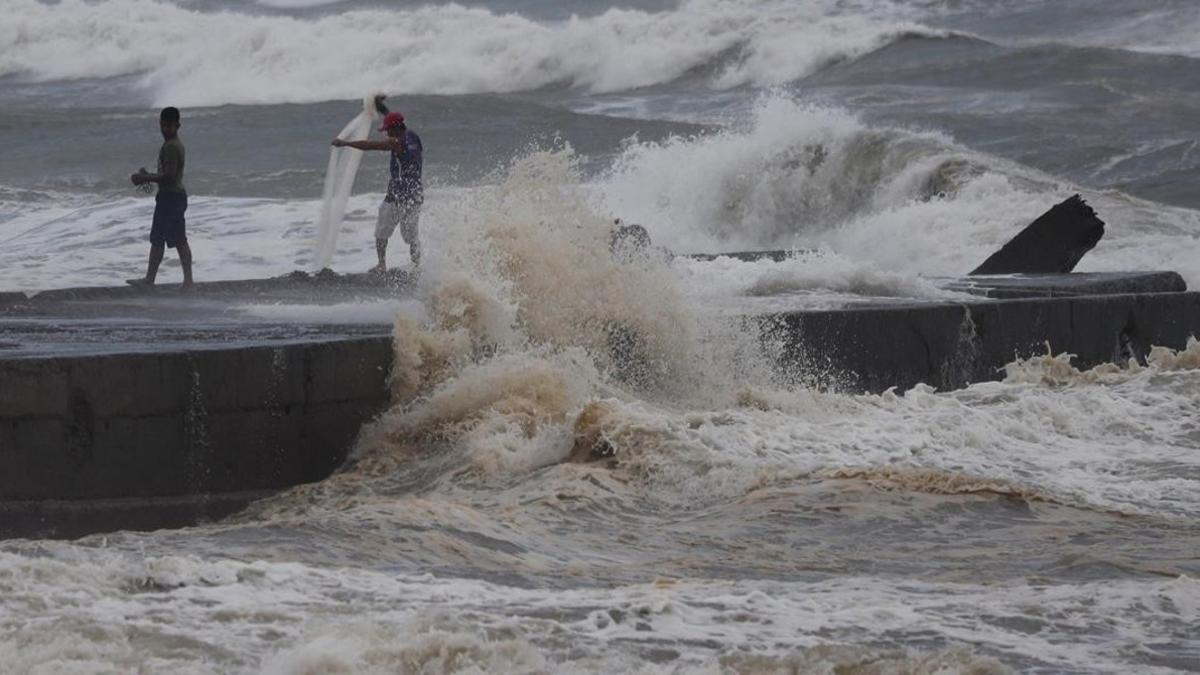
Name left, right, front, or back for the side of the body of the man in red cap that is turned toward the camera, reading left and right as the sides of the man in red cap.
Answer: left

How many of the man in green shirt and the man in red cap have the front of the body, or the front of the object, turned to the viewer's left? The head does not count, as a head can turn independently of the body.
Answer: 2

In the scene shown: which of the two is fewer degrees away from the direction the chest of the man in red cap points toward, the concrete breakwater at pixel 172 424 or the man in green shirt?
the man in green shirt

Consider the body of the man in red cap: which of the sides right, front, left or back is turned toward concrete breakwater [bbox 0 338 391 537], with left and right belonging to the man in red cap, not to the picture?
left

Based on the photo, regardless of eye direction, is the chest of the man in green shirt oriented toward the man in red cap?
no

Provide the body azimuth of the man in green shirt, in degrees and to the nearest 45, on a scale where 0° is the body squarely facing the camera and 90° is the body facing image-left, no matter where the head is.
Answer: approximately 90°

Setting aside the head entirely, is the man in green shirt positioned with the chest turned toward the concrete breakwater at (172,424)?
no

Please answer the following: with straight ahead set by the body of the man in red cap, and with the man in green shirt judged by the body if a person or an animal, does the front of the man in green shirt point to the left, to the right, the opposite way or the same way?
the same way
